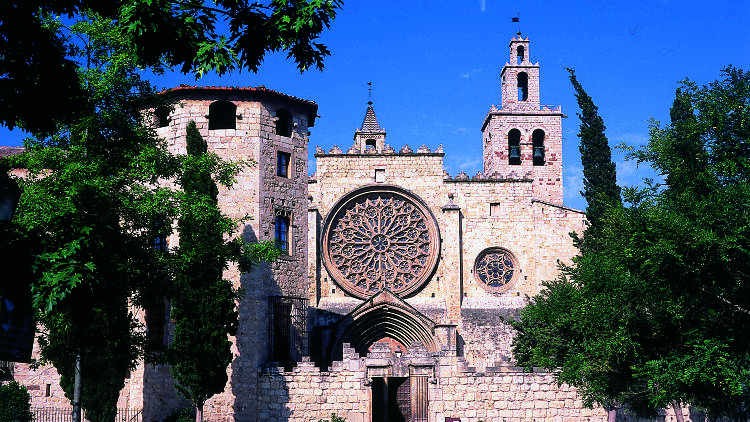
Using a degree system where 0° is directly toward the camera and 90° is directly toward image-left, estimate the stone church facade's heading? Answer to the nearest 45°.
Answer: approximately 0°

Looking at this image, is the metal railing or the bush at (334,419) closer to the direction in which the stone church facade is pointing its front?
the bush

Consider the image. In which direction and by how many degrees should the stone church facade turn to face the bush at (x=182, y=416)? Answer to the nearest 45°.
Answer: approximately 45° to its right

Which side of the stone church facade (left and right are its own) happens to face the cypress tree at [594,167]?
left

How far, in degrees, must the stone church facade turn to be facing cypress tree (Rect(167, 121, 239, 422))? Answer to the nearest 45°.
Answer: approximately 45° to its right

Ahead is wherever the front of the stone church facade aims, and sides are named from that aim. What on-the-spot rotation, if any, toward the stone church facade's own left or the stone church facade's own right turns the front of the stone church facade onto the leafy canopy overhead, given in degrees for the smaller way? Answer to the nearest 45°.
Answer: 0° — it already faces it

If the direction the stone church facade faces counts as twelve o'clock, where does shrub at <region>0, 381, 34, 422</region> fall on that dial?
The shrub is roughly at 2 o'clock from the stone church facade.

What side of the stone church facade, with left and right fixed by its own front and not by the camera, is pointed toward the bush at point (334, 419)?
front
